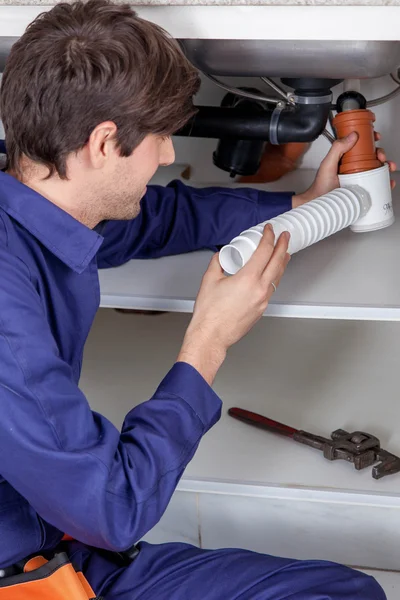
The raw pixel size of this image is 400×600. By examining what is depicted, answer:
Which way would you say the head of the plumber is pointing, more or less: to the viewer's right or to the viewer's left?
to the viewer's right

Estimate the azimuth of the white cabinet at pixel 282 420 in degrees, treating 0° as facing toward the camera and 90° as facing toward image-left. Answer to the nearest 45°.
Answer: approximately 0°

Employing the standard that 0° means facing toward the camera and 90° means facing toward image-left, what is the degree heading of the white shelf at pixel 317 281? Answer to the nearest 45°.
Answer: approximately 0°
